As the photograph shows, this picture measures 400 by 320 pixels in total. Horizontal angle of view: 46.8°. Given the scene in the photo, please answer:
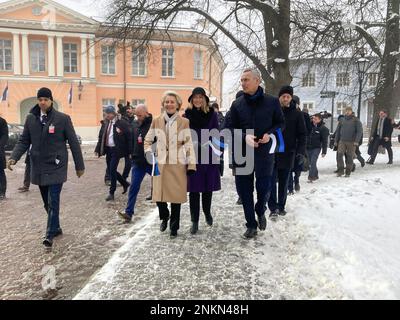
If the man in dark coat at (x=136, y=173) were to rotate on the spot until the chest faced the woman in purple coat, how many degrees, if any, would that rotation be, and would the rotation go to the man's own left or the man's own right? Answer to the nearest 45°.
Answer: approximately 90° to the man's own left

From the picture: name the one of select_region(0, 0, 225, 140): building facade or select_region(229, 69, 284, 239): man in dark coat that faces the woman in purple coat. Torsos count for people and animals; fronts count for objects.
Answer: the building facade

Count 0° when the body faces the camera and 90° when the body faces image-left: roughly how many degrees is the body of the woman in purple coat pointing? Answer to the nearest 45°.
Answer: approximately 0°

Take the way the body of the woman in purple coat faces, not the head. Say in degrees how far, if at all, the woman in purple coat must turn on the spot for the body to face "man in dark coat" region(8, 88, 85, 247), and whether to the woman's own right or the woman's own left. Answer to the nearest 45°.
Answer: approximately 90° to the woman's own right

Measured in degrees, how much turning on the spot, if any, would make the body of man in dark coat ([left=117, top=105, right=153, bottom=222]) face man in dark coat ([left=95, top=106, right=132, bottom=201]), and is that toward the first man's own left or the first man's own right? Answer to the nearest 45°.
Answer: approximately 135° to the first man's own right

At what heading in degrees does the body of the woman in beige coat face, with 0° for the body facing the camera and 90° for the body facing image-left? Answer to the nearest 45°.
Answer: approximately 0°
